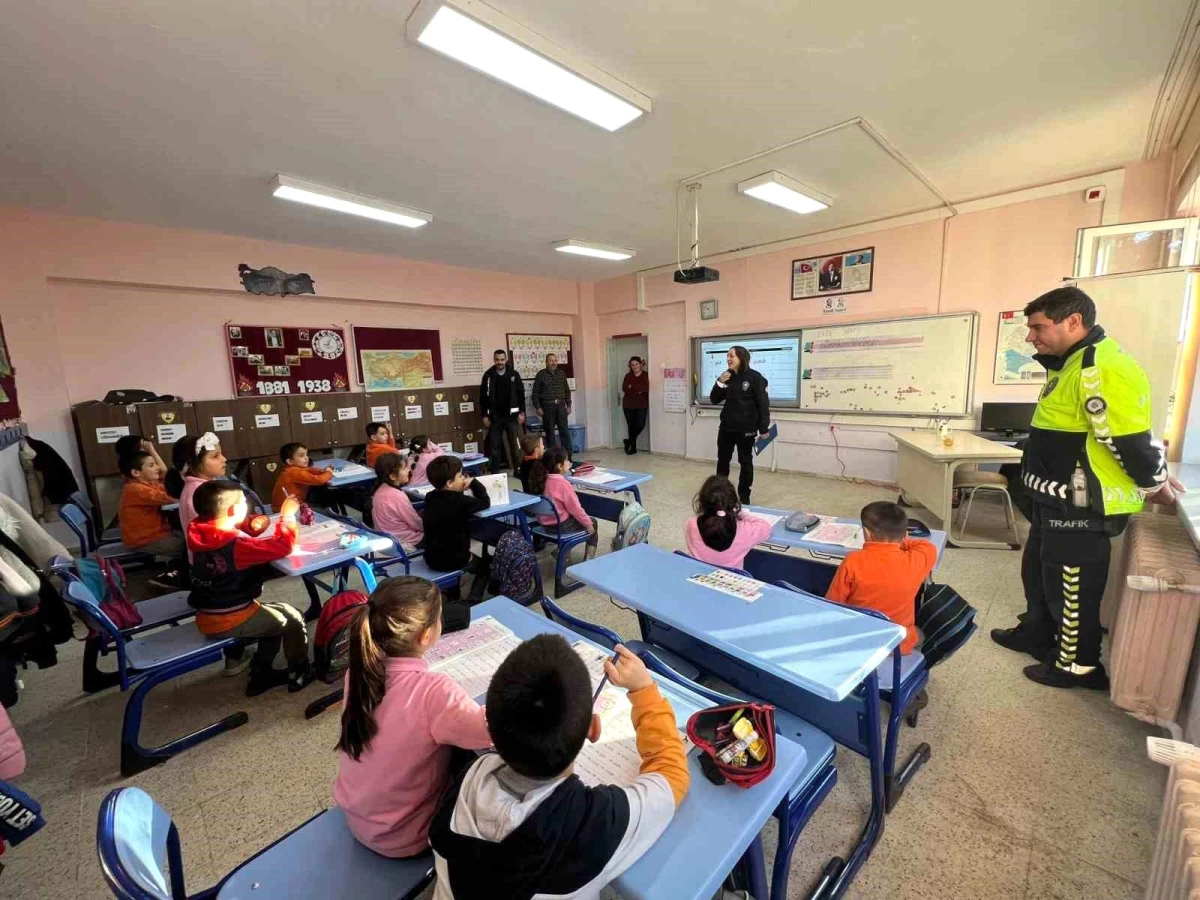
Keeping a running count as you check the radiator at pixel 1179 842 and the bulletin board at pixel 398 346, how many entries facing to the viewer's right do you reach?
0

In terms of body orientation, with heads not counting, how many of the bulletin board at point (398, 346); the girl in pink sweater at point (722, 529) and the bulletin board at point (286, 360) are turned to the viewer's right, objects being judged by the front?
0

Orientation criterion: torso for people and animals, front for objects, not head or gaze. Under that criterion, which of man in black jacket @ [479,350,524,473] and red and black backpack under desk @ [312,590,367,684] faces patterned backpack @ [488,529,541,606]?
the man in black jacket

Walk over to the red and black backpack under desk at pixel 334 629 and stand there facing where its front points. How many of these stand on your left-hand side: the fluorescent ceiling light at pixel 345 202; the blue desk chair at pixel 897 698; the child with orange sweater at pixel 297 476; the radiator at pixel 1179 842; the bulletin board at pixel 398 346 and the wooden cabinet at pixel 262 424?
2

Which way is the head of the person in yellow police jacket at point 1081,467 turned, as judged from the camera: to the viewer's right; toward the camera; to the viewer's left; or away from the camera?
to the viewer's left

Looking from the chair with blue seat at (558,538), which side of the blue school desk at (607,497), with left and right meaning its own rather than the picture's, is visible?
front

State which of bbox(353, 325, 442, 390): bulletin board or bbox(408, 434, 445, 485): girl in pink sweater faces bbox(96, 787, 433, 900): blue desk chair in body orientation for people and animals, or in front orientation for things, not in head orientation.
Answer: the bulletin board

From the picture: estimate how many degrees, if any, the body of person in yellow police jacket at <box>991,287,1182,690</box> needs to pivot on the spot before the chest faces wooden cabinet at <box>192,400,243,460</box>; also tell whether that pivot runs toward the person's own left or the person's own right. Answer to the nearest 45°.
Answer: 0° — they already face it

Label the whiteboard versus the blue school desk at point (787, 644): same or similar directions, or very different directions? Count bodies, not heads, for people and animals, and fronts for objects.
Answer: same or similar directions

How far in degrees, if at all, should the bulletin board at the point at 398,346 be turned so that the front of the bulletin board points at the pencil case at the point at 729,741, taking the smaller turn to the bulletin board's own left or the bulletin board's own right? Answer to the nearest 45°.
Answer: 0° — it already faces it

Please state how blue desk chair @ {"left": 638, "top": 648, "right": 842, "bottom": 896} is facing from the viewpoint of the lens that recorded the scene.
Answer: facing away from the viewer and to the right of the viewer

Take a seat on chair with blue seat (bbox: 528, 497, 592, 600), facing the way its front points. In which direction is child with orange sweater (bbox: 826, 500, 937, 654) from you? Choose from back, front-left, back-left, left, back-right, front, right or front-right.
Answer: right

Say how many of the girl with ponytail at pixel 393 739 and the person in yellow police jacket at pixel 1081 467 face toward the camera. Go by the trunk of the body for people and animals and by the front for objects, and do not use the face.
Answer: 0

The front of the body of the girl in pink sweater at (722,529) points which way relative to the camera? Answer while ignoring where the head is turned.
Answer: away from the camera

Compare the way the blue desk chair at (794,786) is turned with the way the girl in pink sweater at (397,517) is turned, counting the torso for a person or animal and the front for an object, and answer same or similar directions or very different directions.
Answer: same or similar directions

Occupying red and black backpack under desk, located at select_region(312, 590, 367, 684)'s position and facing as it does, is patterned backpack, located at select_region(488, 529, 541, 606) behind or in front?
behind

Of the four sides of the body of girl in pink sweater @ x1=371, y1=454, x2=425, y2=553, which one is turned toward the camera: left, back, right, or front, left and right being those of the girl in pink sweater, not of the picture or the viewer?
right
